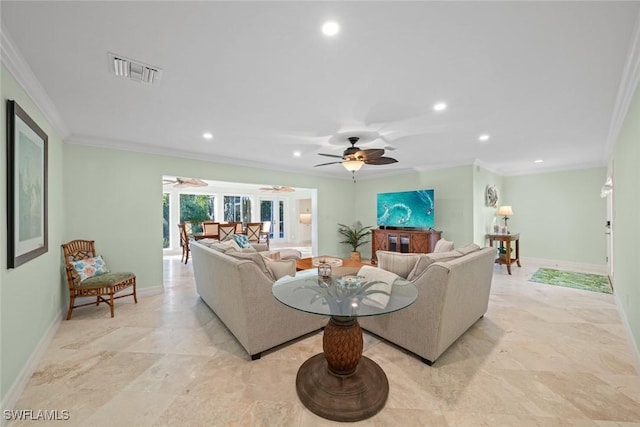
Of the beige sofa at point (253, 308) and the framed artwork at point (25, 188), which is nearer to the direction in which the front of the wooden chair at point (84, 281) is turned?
the beige sofa

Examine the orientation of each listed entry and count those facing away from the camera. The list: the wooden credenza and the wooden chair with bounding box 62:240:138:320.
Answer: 0

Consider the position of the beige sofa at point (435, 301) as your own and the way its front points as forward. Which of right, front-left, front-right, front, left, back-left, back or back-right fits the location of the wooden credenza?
front-right

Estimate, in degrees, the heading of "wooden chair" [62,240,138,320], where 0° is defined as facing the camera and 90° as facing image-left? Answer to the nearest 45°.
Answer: approximately 315°

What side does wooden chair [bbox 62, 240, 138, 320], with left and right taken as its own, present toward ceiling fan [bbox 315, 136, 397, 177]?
front

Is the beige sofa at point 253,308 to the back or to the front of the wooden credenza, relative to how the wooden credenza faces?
to the front

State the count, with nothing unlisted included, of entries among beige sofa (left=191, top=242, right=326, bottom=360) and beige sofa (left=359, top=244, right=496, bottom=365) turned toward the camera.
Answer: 0

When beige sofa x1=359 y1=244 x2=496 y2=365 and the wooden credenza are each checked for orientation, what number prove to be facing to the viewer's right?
0

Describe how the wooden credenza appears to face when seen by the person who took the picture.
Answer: facing the viewer and to the left of the viewer

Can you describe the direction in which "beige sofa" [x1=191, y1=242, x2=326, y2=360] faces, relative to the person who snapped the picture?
facing away from the viewer and to the right of the viewer
